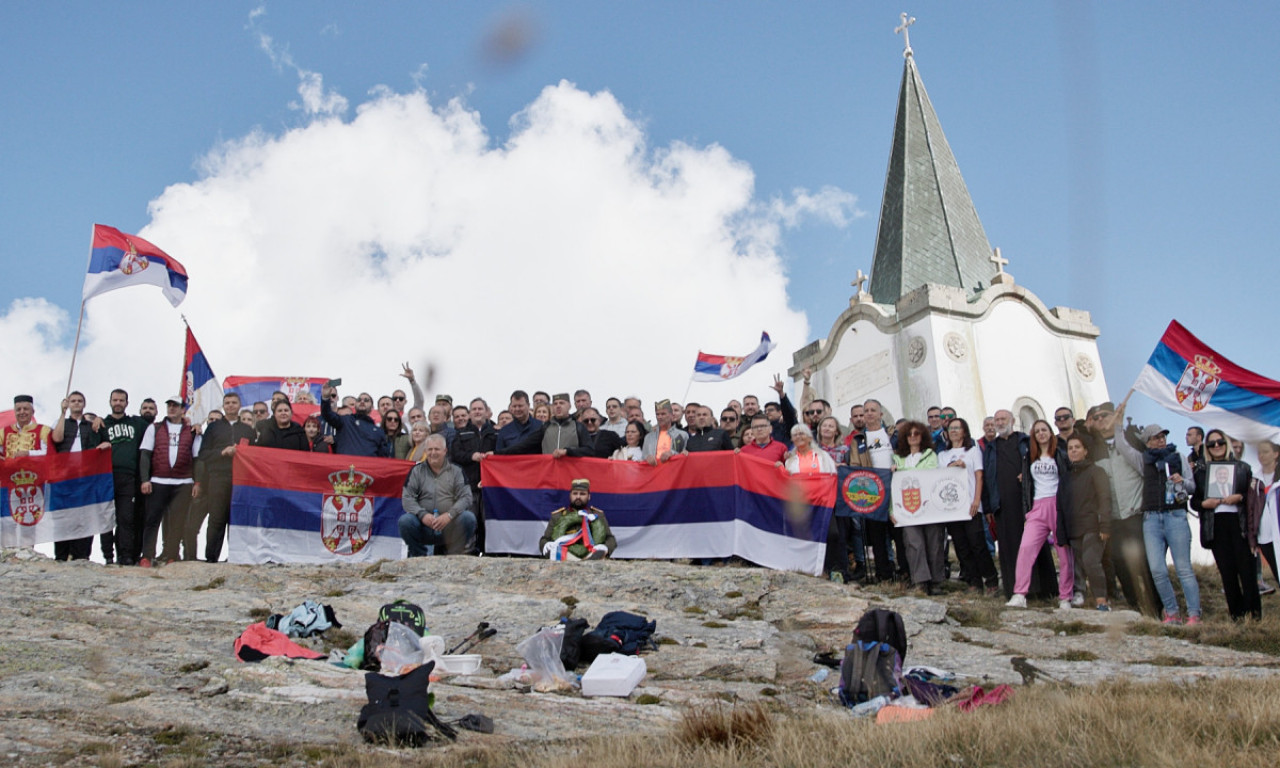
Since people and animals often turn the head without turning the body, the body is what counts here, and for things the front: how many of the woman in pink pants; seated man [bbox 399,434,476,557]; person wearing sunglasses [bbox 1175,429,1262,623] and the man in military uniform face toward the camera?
4

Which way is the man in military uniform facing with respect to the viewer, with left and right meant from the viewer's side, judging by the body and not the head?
facing the viewer

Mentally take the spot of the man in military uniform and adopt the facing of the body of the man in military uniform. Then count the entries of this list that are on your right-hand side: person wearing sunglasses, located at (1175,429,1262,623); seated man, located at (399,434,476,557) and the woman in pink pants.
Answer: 1

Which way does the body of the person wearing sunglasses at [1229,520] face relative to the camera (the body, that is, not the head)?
toward the camera

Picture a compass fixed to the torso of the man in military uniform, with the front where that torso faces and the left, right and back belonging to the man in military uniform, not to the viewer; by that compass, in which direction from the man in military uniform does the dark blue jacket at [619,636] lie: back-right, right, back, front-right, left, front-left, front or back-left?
front

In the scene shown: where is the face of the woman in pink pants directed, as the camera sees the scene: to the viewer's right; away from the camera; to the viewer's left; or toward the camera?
toward the camera

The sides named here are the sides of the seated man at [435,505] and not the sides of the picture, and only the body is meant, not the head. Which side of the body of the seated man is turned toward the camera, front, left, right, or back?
front

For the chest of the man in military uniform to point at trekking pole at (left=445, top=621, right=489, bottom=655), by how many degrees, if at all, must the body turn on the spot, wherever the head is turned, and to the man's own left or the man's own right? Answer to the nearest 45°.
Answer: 0° — they already face it

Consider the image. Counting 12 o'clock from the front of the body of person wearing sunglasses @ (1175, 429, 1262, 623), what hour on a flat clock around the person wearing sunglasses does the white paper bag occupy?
The white paper bag is roughly at 1 o'clock from the person wearing sunglasses.

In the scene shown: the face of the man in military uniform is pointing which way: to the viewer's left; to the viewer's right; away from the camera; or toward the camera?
toward the camera

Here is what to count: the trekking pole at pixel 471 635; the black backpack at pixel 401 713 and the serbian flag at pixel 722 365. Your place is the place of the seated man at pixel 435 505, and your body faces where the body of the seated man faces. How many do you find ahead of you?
2

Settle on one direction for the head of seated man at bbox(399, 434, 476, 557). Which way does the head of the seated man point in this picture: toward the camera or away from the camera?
toward the camera

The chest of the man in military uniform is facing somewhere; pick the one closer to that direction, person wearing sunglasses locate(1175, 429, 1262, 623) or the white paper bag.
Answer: the white paper bag

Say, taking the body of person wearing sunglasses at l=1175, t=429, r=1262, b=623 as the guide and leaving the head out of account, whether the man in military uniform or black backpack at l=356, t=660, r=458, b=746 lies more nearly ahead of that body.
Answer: the black backpack
